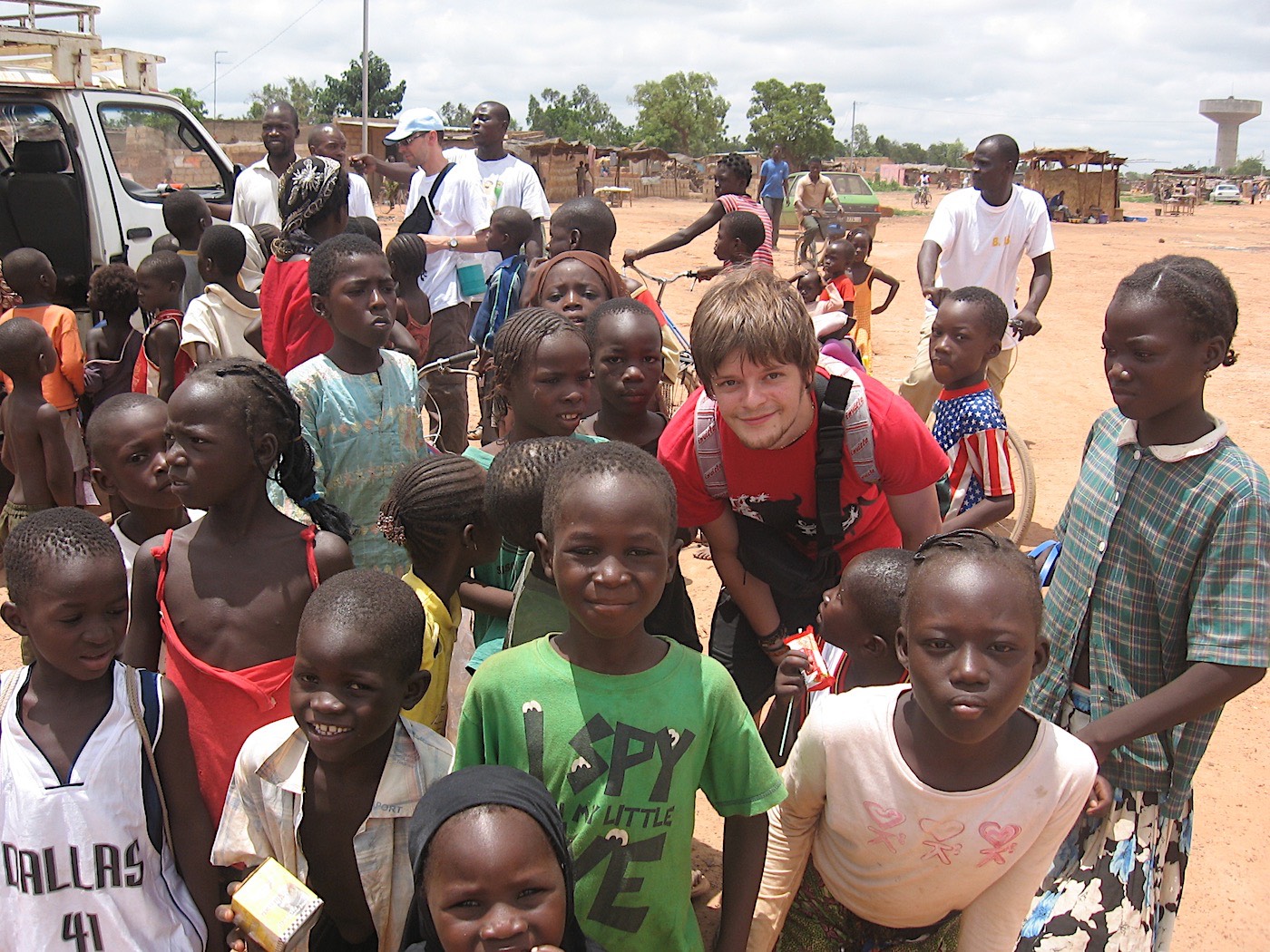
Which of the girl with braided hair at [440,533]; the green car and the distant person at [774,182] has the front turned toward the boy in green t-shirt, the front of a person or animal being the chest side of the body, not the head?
the distant person

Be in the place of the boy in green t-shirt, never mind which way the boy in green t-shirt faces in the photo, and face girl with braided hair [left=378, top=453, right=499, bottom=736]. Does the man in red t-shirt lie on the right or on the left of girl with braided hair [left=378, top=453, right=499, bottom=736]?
right

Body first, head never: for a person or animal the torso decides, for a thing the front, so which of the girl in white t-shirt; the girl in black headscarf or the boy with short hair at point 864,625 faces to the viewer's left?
the boy with short hair

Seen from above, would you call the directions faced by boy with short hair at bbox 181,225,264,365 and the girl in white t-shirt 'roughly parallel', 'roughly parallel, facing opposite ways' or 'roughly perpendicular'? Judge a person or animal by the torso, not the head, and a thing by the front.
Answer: roughly perpendicular

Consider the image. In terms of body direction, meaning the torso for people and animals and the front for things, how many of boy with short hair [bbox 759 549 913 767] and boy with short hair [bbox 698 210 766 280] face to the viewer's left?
2

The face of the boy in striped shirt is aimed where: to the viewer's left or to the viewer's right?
to the viewer's left

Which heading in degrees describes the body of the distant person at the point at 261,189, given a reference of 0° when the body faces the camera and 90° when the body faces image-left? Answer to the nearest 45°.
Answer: approximately 0°

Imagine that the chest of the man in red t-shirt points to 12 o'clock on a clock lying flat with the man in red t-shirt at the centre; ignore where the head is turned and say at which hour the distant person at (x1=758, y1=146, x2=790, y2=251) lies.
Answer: The distant person is roughly at 6 o'clock from the man in red t-shirt.

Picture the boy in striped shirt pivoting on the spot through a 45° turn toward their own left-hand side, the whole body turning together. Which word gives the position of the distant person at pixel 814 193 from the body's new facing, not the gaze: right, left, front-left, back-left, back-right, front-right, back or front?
back

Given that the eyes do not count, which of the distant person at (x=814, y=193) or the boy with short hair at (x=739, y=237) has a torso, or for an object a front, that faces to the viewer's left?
the boy with short hair

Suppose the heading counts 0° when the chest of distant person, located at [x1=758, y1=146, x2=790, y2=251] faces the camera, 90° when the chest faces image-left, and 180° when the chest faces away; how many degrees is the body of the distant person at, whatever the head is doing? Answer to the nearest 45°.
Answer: approximately 0°

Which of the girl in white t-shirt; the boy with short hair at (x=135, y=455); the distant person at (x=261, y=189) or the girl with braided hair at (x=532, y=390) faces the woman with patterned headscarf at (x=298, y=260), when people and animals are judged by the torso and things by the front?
the distant person
